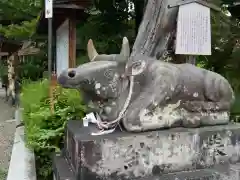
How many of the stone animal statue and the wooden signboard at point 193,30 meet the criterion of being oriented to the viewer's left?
1

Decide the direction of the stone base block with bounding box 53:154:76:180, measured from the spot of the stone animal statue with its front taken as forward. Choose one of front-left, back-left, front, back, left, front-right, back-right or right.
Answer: front

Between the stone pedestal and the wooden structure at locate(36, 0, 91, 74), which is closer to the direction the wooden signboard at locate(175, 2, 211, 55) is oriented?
the stone pedestal

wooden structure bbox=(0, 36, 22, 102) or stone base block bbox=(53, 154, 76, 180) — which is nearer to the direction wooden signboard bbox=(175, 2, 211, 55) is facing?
the stone base block

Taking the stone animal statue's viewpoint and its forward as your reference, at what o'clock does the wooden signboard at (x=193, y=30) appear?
The wooden signboard is roughly at 4 o'clock from the stone animal statue.

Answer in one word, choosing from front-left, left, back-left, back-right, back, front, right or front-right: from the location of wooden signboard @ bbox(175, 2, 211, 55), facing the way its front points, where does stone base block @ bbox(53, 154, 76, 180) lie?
front-right

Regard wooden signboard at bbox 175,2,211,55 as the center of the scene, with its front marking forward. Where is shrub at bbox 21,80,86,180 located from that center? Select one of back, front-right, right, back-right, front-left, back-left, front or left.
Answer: right

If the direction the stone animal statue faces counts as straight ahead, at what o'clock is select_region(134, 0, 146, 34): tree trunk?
The tree trunk is roughly at 3 o'clock from the stone animal statue.

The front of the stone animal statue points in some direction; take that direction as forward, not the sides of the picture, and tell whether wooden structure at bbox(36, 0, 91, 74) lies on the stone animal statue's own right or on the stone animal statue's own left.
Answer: on the stone animal statue's own right

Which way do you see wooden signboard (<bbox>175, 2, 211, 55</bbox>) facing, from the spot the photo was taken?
facing the viewer

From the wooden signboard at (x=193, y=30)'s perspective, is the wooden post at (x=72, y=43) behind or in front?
behind

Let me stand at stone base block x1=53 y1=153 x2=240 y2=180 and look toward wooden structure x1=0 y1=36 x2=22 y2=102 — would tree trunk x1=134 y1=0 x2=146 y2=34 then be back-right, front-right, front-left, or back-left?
front-right

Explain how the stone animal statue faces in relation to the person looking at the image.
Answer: facing to the left of the viewer

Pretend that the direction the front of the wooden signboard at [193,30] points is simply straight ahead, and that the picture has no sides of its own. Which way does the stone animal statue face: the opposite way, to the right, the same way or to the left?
to the right
